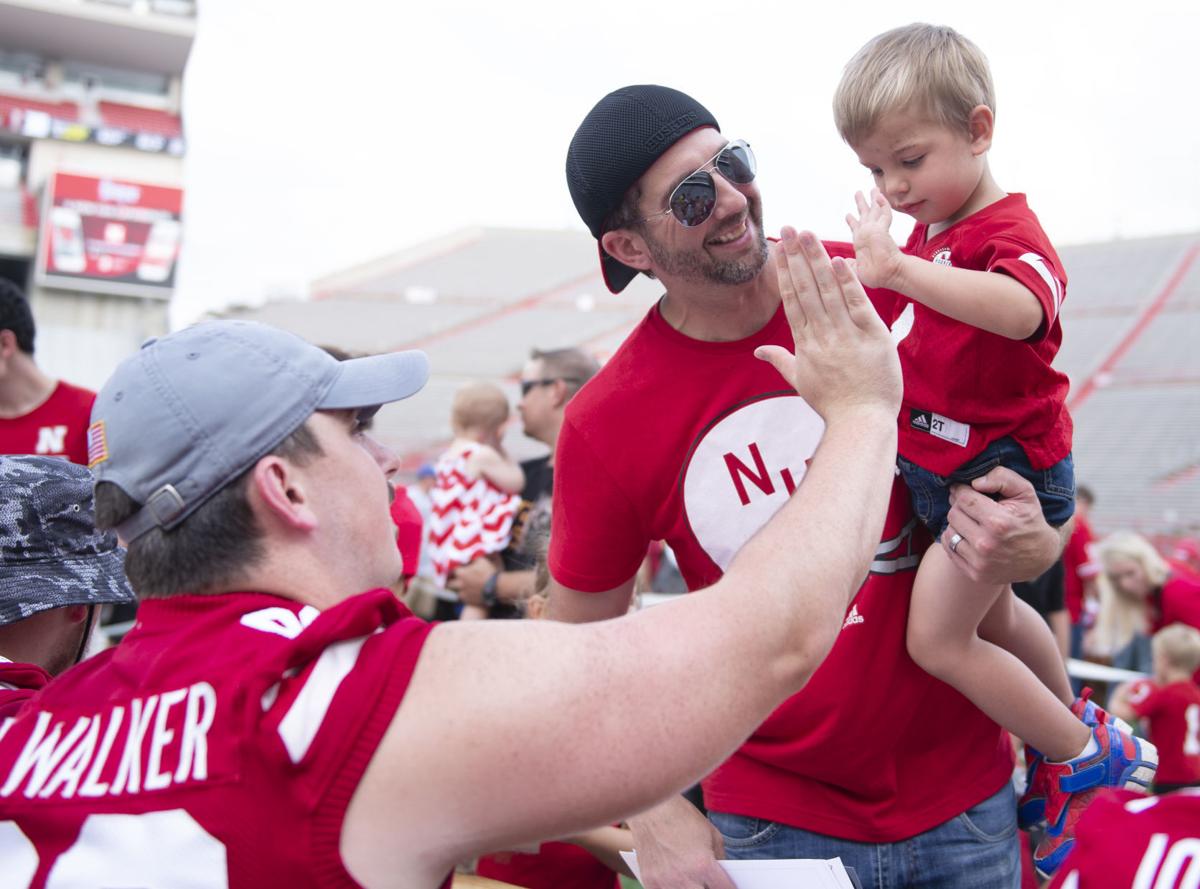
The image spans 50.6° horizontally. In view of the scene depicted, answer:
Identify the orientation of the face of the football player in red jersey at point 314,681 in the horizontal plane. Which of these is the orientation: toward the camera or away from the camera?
away from the camera

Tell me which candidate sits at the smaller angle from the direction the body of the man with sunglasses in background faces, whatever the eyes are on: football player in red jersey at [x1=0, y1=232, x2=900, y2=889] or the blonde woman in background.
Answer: the football player in red jersey

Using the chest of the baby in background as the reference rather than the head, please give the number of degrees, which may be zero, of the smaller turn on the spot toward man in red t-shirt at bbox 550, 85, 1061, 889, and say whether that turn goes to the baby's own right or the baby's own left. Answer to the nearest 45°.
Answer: approximately 135° to the baby's own right

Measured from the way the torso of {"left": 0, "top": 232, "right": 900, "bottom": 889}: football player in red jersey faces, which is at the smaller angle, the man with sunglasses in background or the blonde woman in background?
the blonde woman in background

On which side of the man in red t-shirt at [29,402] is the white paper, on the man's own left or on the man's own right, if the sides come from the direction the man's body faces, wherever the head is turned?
on the man's own left

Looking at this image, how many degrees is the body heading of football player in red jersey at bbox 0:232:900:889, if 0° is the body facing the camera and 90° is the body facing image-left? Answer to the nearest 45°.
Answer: approximately 225°

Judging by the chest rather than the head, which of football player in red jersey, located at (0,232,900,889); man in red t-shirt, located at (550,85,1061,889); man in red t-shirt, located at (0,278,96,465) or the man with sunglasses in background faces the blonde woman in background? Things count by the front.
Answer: the football player in red jersey

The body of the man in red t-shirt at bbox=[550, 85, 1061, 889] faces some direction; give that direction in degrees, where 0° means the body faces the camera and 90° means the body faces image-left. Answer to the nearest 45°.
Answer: approximately 315°

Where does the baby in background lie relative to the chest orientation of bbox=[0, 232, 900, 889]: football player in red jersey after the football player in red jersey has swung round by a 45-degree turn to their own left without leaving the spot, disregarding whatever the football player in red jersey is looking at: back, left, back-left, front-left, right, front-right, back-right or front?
front

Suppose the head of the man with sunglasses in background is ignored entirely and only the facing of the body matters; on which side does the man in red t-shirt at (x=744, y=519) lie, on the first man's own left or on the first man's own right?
on the first man's own left
